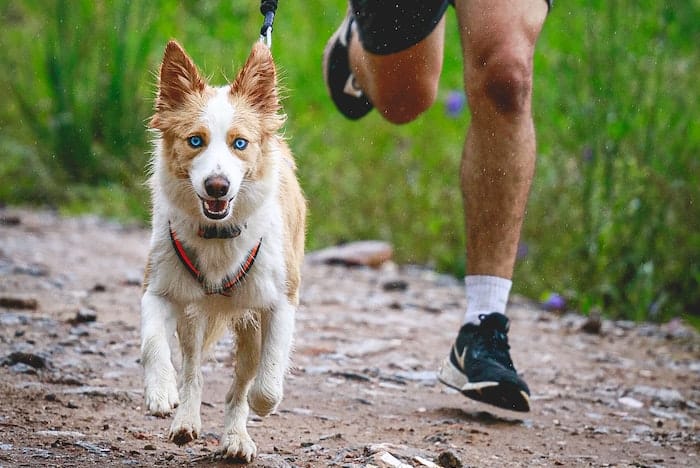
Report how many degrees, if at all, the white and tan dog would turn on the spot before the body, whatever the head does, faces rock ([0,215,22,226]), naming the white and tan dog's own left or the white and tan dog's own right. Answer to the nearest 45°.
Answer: approximately 180°

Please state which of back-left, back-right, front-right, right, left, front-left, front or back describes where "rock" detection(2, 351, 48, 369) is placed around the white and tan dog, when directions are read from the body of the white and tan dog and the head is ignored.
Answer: back-right

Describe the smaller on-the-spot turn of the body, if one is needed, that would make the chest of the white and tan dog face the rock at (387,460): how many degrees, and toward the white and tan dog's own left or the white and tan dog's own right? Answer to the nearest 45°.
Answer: approximately 90° to the white and tan dog's own left

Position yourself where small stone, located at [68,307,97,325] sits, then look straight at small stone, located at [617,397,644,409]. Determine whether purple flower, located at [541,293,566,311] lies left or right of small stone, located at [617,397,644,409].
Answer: left

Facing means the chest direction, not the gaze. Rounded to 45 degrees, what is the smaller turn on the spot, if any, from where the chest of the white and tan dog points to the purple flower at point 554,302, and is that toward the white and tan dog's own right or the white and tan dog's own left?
approximately 135° to the white and tan dog's own left

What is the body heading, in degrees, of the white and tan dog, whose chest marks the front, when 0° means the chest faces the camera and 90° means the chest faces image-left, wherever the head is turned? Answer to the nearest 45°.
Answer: approximately 0°

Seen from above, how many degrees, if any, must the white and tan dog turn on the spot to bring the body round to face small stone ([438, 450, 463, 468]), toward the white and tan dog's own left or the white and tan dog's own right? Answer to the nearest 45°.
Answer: approximately 90° to the white and tan dog's own left

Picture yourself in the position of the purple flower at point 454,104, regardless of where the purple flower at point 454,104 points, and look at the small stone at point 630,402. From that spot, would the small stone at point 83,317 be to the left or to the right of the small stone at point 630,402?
right

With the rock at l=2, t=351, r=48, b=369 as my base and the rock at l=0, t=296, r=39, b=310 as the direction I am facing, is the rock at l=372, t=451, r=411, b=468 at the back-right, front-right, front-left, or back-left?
back-right

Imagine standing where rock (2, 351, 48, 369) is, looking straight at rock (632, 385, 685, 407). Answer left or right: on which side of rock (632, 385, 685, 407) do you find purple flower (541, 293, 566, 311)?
left

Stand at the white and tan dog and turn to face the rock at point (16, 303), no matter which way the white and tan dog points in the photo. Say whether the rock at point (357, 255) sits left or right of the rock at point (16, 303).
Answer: right
